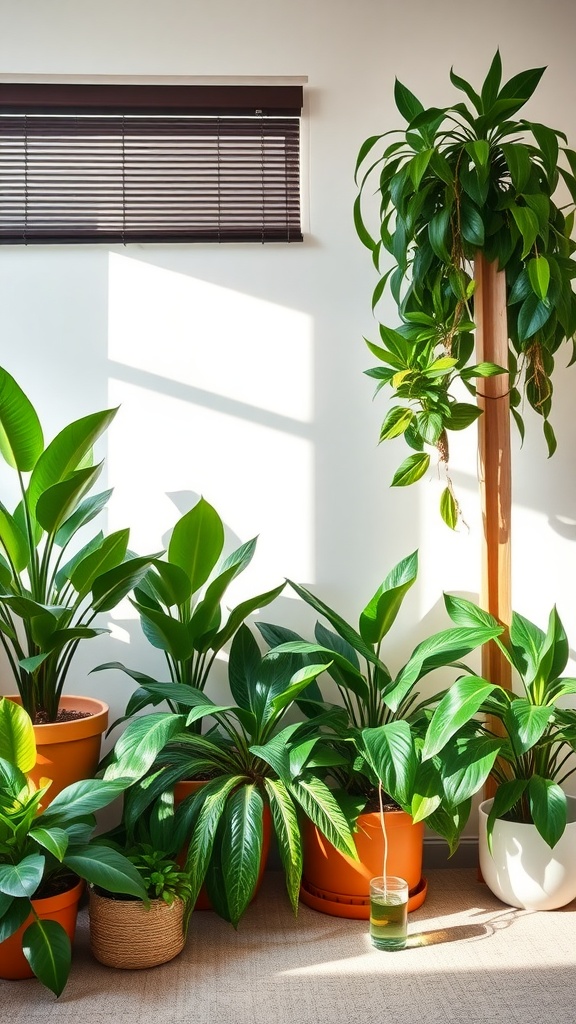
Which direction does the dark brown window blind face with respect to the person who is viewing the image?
facing the viewer

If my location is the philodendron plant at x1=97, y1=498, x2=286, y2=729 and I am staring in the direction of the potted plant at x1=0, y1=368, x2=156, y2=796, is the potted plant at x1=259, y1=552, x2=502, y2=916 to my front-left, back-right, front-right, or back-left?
back-left

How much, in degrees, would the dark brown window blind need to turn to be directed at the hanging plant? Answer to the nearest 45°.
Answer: approximately 45° to its left
